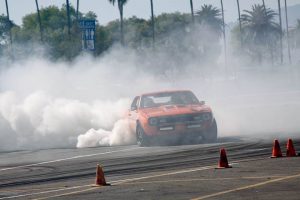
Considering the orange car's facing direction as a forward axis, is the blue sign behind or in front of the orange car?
behind

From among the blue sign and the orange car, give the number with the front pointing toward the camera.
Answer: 2

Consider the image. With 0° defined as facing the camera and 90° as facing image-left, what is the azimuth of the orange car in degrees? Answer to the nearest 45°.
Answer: approximately 0°

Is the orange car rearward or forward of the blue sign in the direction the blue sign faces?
forward
